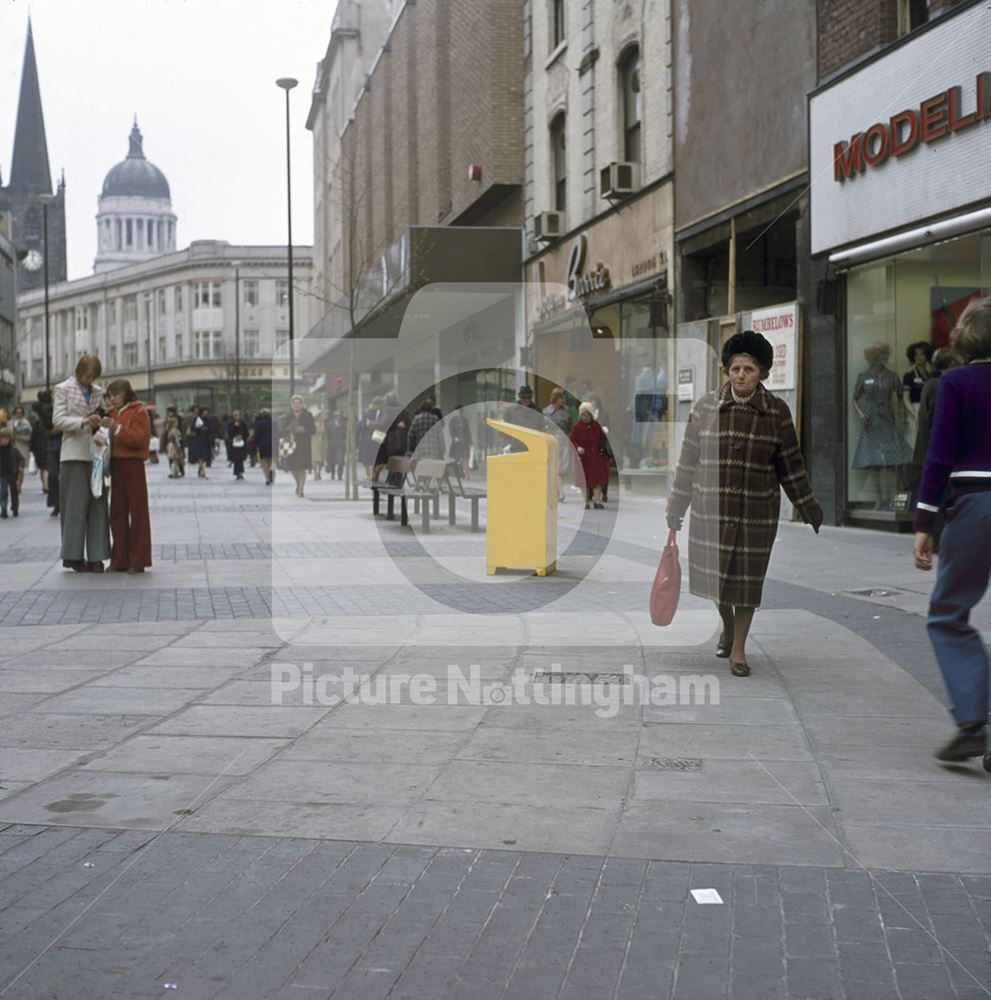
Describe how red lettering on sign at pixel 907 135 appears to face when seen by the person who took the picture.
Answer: facing the viewer and to the left of the viewer

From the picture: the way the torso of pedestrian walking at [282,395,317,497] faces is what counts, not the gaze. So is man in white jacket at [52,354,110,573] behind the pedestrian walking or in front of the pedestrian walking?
in front

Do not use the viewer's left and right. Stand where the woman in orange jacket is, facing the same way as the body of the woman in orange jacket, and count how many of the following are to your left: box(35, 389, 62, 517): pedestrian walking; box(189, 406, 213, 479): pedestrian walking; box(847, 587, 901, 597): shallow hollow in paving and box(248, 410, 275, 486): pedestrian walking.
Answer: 1

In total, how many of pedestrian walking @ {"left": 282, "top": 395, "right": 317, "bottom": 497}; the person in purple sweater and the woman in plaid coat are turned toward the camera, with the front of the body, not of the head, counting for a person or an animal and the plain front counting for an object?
2

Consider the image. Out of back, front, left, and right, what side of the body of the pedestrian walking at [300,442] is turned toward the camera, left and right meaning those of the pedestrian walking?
front

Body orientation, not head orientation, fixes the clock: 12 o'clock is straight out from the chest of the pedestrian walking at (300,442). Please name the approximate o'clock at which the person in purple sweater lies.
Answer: The person in purple sweater is roughly at 12 o'clock from the pedestrian walking.

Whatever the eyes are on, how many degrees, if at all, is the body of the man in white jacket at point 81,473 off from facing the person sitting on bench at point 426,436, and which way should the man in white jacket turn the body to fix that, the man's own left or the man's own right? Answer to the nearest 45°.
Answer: approximately 90° to the man's own left

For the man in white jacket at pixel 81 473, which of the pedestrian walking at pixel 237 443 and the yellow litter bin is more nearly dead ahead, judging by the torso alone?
the yellow litter bin

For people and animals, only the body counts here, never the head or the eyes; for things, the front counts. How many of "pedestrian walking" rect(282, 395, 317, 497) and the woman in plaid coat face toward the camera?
2

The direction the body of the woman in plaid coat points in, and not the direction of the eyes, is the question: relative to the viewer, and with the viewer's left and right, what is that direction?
facing the viewer

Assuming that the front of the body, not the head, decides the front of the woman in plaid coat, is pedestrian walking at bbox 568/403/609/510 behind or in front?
behind
